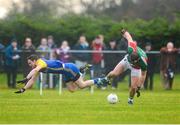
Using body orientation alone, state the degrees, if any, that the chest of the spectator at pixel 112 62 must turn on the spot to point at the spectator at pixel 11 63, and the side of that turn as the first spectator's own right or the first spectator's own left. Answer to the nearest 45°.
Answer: approximately 90° to the first spectator's own right

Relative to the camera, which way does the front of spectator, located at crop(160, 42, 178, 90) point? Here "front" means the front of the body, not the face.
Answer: toward the camera

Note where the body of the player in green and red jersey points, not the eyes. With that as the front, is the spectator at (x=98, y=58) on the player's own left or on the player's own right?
on the player's own right

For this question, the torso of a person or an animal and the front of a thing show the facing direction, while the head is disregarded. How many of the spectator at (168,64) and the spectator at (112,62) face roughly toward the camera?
2

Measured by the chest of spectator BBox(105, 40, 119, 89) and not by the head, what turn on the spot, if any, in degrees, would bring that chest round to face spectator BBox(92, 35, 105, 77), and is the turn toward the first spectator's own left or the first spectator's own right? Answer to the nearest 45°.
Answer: approximately 90° to the first spectator's own right

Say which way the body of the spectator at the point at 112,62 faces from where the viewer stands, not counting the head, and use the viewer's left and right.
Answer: facing the viewer

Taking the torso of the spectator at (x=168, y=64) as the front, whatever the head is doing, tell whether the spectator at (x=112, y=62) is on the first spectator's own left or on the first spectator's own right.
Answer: on the first spectator's own right

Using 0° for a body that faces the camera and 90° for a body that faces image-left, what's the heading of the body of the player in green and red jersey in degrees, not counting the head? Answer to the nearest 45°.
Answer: approximately 45°

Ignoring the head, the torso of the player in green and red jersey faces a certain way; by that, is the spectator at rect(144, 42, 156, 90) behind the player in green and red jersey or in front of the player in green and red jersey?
behind

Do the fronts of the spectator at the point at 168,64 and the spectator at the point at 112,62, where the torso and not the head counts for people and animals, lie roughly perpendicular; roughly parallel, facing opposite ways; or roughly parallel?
roughly parallel

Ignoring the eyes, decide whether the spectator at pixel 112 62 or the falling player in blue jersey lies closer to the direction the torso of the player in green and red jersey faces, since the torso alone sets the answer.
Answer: the falling player in blue jersey

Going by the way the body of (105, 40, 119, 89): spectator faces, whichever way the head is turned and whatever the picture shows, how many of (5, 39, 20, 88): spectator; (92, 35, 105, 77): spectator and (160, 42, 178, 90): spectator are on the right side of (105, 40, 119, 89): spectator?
2
